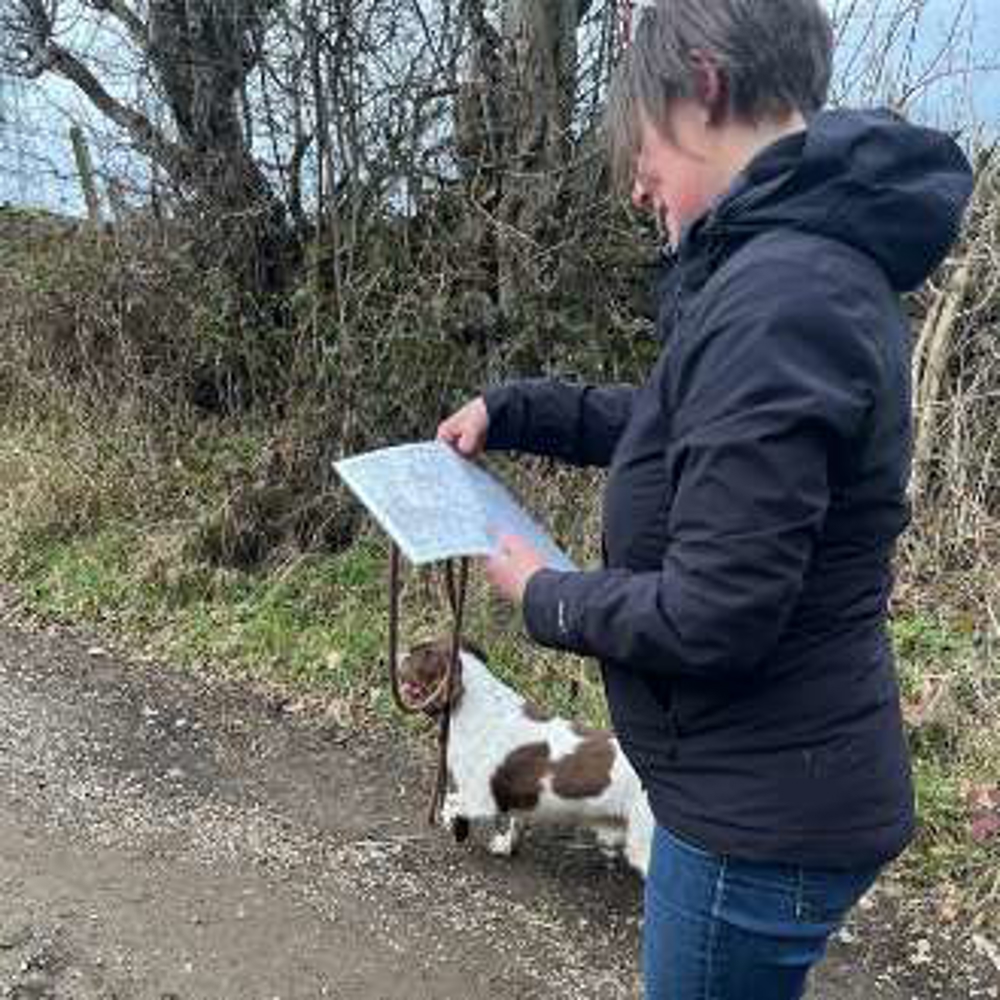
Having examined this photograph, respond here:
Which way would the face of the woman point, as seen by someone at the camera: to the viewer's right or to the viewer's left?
to the viewer's left

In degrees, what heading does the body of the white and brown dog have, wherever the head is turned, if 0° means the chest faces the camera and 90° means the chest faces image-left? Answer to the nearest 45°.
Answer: approximately 90°

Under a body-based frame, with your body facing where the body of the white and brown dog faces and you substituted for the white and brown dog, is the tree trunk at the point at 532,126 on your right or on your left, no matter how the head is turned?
on your right

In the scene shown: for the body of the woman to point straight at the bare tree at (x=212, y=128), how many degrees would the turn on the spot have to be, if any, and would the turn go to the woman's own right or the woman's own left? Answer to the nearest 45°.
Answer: approximately 45° to the woman's own right

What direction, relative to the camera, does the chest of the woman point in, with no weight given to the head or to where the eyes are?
to the viewer's left

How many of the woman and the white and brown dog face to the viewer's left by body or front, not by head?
2

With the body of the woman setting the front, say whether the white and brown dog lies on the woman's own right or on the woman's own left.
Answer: on the woman's own right
